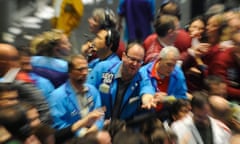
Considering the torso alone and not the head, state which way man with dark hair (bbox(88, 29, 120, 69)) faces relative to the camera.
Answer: to the viewer's left

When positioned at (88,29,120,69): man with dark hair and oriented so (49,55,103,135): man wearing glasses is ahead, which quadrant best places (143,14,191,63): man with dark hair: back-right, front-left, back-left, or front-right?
back-left

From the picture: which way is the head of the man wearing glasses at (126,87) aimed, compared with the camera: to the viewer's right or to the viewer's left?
to the viewer's right

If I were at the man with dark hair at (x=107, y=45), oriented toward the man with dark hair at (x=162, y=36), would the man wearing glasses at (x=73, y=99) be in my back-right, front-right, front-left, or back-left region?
back-right

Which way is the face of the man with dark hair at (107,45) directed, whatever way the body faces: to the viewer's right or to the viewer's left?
to the viewer's left

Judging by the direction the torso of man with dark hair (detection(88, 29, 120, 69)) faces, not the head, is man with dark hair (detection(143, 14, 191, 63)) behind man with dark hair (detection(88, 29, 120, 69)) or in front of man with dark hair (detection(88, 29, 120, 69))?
behind

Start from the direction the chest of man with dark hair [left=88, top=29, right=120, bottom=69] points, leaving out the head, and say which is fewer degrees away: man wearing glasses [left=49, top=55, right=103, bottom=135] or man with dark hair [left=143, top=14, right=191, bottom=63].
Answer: the man wearing glasses

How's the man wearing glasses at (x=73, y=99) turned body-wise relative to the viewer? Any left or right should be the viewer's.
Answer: facing the viewer and to the right of the viewer
